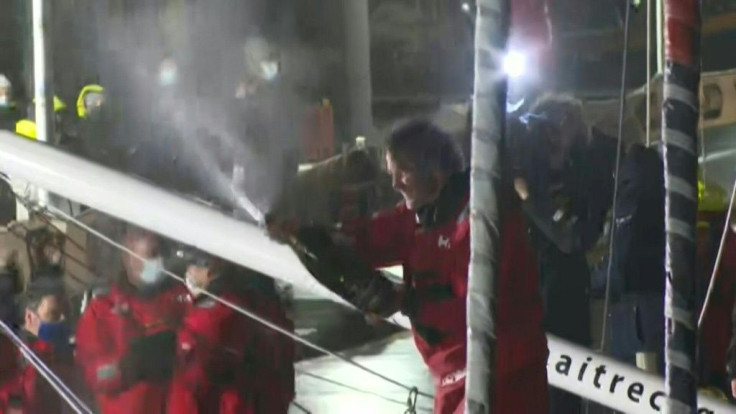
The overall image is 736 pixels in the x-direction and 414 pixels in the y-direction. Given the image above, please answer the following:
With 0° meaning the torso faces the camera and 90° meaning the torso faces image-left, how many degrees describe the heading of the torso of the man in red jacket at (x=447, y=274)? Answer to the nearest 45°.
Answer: approximately 45°

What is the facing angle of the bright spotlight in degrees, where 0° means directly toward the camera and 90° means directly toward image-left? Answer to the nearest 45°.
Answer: approximately 0°

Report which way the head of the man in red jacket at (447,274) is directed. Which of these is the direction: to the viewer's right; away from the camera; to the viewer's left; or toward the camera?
to the viewer's left
